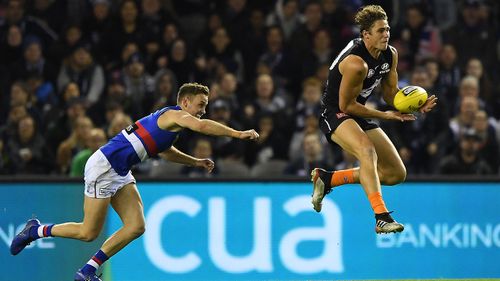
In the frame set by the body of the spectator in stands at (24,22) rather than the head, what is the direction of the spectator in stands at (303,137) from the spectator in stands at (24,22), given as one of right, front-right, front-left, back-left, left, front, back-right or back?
front-left

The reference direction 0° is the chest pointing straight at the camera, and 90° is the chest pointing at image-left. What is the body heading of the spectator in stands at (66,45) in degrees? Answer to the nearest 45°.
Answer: approximately 0°

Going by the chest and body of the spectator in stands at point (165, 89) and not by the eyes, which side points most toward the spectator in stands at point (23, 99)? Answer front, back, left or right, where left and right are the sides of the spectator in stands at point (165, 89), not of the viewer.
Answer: right

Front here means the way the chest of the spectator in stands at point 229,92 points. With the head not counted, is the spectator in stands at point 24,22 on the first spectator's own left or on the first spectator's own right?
on the first spectator's own right

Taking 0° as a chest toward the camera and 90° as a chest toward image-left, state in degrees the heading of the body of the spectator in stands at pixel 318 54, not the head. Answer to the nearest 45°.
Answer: approximately 0°

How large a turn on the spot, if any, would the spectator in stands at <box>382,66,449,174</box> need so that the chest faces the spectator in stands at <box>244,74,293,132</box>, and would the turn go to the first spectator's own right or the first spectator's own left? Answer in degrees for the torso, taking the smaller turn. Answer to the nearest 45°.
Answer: approximately 90° to the first spectator's own right

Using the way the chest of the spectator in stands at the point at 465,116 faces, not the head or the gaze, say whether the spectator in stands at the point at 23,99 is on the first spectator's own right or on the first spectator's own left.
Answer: on the first spectator's own right

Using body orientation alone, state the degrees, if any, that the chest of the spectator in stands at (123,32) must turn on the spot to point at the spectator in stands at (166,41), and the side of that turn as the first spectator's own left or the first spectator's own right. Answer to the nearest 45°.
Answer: approximately 90° to the first spectator's own left

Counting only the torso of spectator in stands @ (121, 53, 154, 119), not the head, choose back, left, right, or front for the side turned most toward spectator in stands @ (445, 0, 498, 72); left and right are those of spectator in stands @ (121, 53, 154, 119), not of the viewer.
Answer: left
